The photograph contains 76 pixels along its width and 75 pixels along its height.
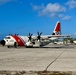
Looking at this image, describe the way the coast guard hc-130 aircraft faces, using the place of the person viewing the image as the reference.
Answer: facing the viewer and to the left of the viewer
